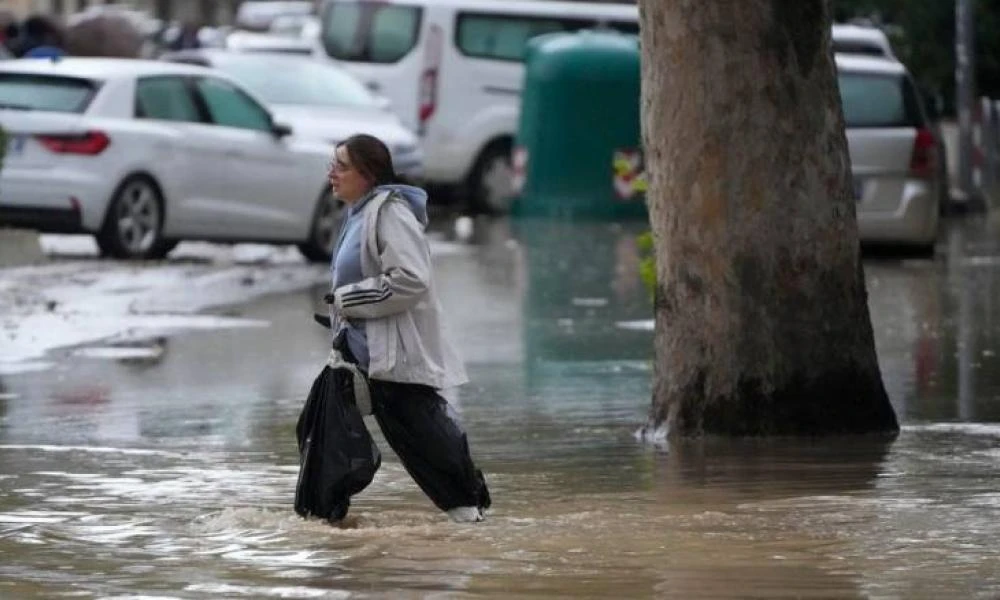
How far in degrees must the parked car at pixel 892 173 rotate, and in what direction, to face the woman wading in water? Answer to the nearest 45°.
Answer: approximately 180°

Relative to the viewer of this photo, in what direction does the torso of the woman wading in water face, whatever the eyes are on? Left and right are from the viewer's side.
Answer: facing to the left of the viewer

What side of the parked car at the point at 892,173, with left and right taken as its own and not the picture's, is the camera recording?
back

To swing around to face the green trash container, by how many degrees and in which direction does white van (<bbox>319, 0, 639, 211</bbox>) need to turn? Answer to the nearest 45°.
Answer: approximately 90° to its right

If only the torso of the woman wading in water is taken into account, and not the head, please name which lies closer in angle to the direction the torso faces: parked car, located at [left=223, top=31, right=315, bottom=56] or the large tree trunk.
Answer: the parked car

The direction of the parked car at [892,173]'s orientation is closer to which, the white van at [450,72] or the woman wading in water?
the white van

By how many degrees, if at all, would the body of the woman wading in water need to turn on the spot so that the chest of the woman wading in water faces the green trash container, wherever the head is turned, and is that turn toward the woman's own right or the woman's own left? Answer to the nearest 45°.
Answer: approximately 90° to the woman's own right

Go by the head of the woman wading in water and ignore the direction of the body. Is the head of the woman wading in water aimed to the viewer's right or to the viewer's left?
to the viewer's left

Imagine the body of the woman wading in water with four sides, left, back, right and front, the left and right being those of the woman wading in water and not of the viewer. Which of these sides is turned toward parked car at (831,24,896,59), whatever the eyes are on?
right

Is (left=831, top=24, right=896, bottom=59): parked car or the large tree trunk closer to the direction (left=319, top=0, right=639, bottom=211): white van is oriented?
the parked car

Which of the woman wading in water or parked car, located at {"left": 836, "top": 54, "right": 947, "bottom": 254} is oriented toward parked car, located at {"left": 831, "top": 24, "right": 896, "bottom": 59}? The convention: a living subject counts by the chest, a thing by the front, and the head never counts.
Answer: parked car, located at {"left": 836, "top": 54, "right": 947, "bottom": 254}

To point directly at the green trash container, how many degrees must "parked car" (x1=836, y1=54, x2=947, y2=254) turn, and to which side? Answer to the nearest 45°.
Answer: approximately 45° to its left

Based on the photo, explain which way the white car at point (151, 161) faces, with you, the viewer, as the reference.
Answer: facing away from the viewer and to the right of the viewer

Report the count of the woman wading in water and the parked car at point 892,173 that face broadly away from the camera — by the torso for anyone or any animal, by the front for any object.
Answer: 1
